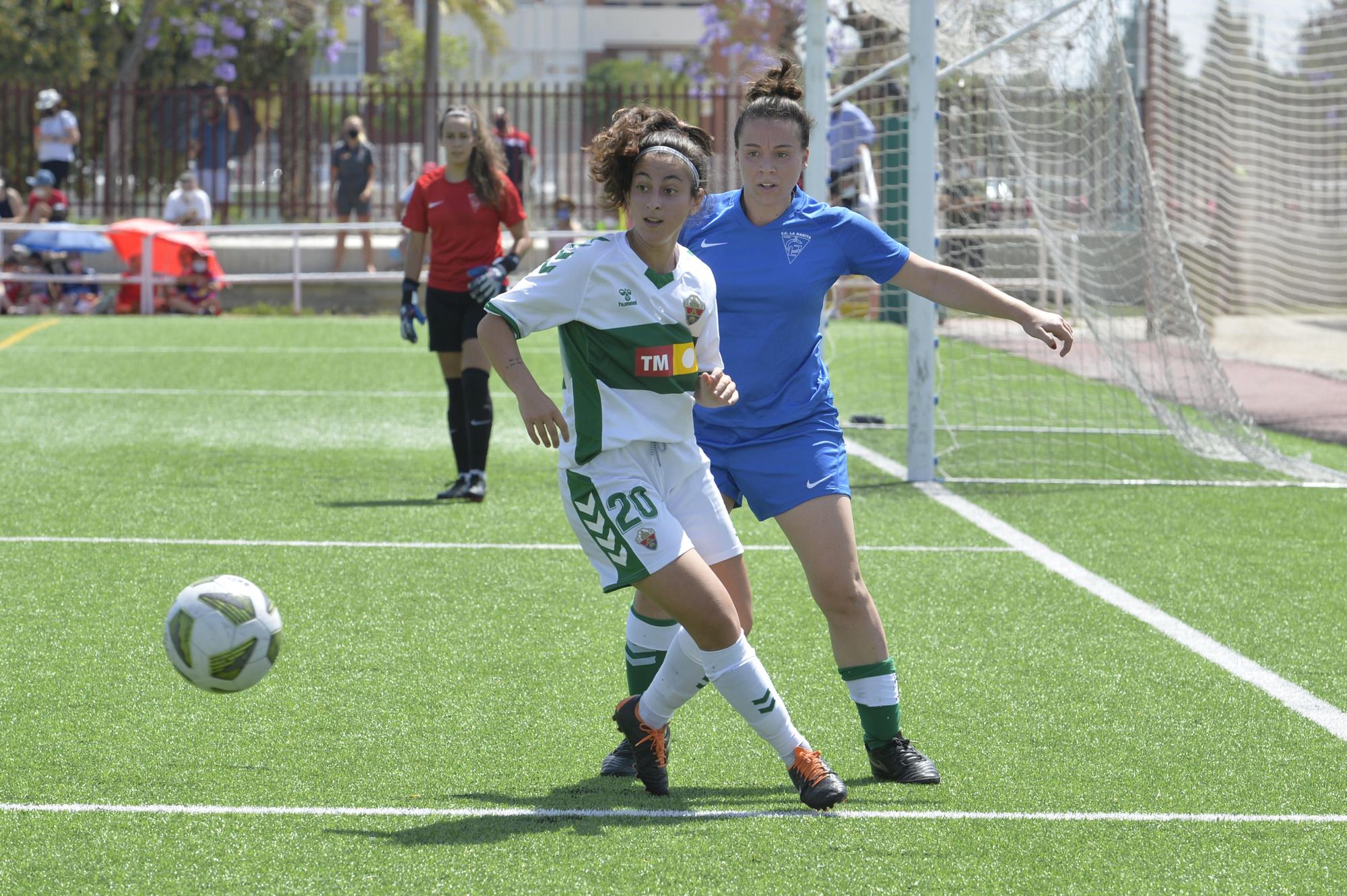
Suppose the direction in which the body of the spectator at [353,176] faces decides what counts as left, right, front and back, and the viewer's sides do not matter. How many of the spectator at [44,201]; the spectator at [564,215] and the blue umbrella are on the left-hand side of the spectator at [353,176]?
1

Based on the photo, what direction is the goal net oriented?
to the viewer's left

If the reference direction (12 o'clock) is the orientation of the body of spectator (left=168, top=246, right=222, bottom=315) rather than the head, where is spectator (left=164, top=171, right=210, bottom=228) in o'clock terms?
spectator (left=164, top=171, right=210, bottom=228) is roughly at 6 o'clock from spectator (left=168, top=246, right=222, bottom=315).

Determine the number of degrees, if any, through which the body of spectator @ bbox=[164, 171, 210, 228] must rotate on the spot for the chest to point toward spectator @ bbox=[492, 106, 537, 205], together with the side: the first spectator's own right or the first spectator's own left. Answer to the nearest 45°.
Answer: approximately 45° to the first spectator's own left

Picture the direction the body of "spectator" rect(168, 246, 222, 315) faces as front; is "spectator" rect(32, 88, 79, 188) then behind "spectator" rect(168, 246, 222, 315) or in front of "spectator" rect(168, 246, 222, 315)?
behind

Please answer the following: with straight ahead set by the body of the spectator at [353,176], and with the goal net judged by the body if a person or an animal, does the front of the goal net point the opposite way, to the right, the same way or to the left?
to the right

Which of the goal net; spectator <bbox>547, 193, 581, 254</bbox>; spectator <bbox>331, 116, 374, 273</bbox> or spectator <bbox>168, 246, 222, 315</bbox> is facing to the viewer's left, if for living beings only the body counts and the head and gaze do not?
the goal net

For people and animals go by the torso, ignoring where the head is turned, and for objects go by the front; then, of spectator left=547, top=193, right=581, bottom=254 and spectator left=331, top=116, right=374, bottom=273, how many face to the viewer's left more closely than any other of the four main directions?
0

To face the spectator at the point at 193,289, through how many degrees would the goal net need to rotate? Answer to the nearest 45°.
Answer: approximately 45° to its right
